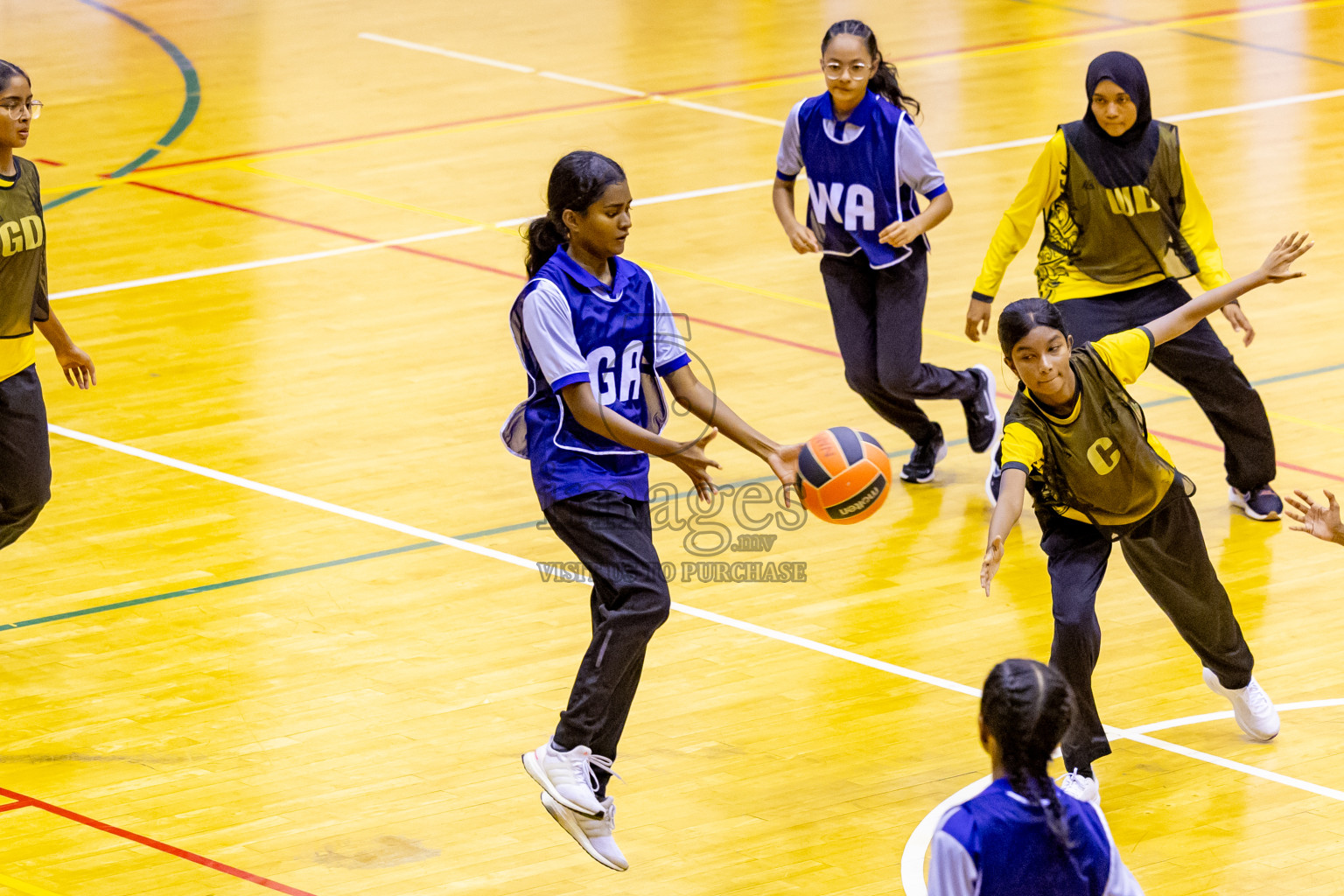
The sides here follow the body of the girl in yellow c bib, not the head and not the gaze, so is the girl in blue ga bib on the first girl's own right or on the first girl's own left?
on the first girl's own right

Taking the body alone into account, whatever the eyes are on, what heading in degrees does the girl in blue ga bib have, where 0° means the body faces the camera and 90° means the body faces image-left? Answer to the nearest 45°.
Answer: approximately 315°

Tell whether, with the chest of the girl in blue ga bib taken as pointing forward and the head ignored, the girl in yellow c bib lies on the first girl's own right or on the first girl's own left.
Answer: on the first girl's own left

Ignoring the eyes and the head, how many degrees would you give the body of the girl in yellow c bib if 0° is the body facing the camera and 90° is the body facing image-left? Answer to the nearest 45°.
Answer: approximately 0°

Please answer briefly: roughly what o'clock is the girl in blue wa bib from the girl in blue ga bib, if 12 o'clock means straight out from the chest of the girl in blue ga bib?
The girl in blue wa bib is roughly at 8 o'clock from the girl in blue ga bib.
